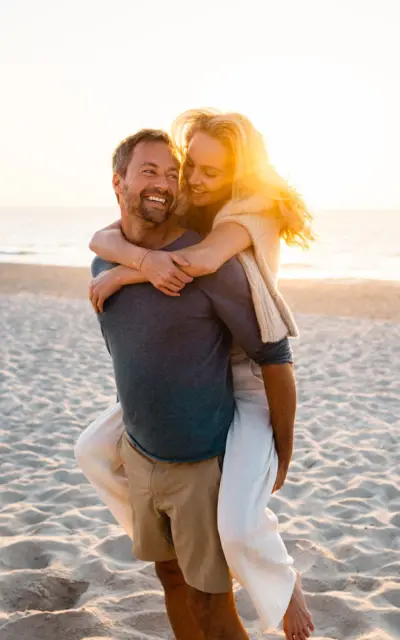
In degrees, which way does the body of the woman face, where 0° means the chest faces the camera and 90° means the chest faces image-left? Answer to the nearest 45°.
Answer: approximately 45°

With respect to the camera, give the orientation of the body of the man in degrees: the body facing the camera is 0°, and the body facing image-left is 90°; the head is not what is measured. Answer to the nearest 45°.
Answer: approximately 45°
